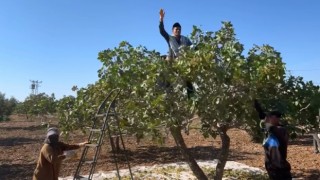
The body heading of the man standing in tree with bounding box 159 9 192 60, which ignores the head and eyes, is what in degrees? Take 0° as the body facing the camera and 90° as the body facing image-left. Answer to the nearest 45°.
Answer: approximately 0°
